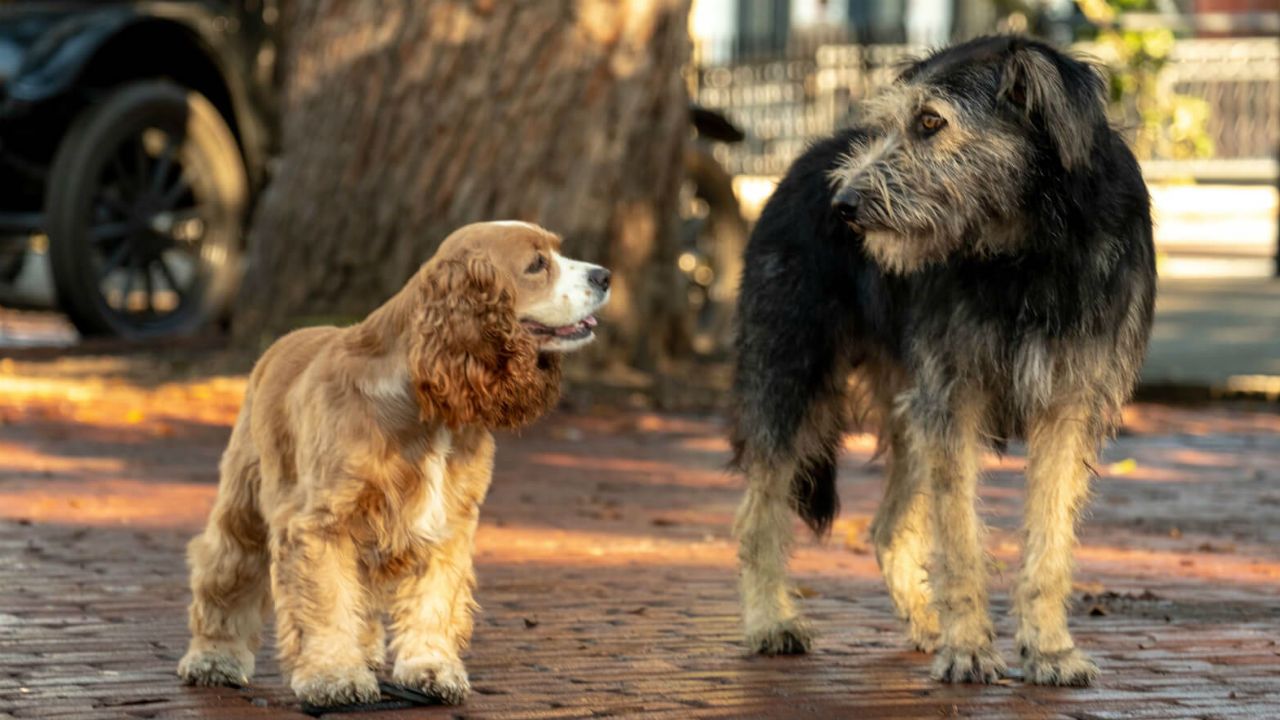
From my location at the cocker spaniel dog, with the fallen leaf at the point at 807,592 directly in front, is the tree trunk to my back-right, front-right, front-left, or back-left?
front-left

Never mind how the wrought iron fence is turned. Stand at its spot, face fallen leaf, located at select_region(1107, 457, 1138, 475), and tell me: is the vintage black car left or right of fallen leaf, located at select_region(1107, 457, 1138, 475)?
right

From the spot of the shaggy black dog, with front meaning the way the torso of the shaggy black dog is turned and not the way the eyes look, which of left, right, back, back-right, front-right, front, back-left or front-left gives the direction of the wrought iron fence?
back-left

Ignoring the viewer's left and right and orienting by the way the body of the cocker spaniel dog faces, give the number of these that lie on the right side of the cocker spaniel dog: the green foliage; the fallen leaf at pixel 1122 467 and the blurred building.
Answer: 0

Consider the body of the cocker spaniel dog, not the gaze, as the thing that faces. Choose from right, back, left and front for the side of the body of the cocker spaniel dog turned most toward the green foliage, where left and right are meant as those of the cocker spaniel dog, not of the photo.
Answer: left

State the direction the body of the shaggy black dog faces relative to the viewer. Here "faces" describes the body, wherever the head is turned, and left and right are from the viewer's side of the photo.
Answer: facing the viewer and to the right of the viewer

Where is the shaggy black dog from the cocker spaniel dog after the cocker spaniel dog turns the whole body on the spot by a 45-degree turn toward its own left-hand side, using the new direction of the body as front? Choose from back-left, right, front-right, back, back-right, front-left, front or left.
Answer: front

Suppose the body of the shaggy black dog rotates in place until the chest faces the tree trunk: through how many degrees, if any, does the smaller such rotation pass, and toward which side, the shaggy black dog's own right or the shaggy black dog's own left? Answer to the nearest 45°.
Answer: approximately 180°

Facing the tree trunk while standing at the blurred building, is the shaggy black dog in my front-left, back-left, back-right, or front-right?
front-left

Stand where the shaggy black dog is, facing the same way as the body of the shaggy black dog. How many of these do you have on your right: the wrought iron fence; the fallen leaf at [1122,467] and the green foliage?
0

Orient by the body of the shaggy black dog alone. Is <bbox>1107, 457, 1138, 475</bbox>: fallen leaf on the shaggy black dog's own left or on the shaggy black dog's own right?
on the shaggy black dog's own left

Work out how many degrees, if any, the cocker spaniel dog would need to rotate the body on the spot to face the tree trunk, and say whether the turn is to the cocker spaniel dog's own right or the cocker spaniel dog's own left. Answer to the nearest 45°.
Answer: approximately 135° to the cocker spaniel dog's own left
